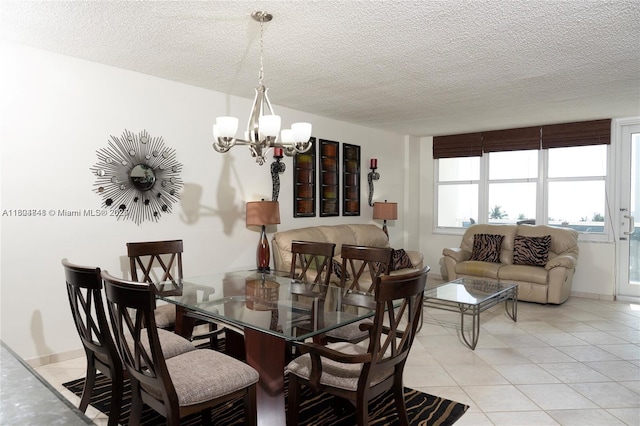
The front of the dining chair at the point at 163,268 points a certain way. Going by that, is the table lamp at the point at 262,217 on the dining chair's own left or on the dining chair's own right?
on the dining chair's own left

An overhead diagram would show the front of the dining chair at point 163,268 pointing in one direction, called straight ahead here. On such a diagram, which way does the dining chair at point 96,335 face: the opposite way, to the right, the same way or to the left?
to the left

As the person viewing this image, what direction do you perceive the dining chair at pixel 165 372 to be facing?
facing away from the viewer and to the right of the viewer

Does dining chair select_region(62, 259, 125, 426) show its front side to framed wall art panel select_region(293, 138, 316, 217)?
yes

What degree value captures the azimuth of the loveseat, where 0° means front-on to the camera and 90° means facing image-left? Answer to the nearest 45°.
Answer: approximately 45°

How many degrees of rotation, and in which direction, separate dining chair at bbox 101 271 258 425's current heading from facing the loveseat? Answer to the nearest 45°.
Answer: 0° — it already faces it

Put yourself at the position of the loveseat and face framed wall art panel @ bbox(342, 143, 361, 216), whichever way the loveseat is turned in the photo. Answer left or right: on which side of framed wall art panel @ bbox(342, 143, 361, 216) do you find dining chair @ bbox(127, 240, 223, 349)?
left

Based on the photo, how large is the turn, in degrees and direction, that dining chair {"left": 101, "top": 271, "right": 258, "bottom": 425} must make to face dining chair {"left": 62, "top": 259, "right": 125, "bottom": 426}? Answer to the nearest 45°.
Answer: approximately 90° to its left

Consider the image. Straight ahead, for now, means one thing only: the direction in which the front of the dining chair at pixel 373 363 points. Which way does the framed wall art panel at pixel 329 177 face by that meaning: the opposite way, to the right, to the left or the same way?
the opposite way

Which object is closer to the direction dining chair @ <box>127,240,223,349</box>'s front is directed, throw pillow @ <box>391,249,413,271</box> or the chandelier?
the chandelier
